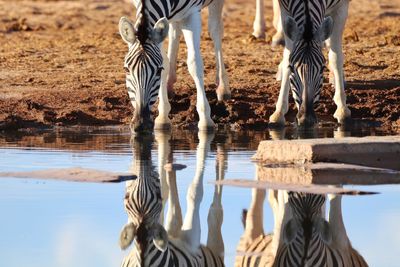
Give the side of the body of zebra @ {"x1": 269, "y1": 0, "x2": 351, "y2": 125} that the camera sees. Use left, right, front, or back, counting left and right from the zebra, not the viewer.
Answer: front

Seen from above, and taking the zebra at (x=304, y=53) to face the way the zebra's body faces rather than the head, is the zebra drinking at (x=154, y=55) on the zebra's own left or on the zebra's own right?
on the zebra's own right

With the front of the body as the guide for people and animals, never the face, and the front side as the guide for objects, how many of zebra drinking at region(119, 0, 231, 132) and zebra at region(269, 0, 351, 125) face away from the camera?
0

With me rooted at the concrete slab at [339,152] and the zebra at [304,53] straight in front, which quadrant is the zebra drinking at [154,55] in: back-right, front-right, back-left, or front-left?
front-left

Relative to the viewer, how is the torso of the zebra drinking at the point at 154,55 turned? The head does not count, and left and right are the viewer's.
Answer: facing the viewer and to the left of the viewer
